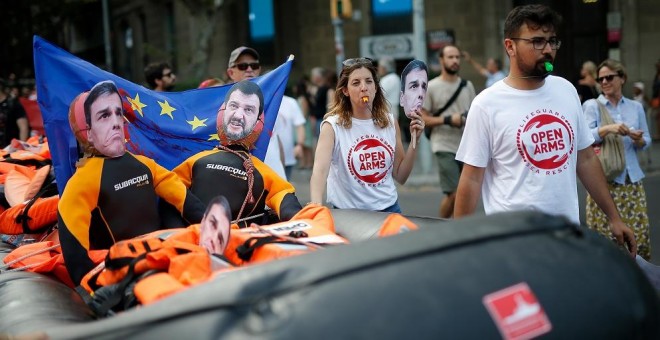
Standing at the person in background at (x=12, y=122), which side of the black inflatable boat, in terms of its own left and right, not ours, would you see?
back

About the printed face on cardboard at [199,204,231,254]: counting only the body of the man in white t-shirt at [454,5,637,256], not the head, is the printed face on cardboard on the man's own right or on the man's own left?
on the man's own right

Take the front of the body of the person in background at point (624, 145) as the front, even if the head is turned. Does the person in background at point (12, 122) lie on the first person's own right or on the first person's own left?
on the first person's own right

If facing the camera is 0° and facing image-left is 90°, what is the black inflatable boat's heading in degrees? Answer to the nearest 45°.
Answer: approximately 315°

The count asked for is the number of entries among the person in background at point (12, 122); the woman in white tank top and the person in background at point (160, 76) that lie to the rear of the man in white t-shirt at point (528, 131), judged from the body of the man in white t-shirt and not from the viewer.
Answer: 3

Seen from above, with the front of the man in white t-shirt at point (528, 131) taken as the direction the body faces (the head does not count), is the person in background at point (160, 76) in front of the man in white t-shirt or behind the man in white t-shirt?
behind

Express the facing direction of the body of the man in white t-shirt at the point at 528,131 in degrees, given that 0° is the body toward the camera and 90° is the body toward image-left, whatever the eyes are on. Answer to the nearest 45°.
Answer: approximately 315°

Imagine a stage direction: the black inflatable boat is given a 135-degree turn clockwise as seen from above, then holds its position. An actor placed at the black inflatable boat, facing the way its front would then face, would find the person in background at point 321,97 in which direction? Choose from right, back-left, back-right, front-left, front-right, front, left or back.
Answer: right

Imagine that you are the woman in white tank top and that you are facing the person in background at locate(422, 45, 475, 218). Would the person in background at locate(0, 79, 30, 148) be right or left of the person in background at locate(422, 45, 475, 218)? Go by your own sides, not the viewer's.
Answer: left
